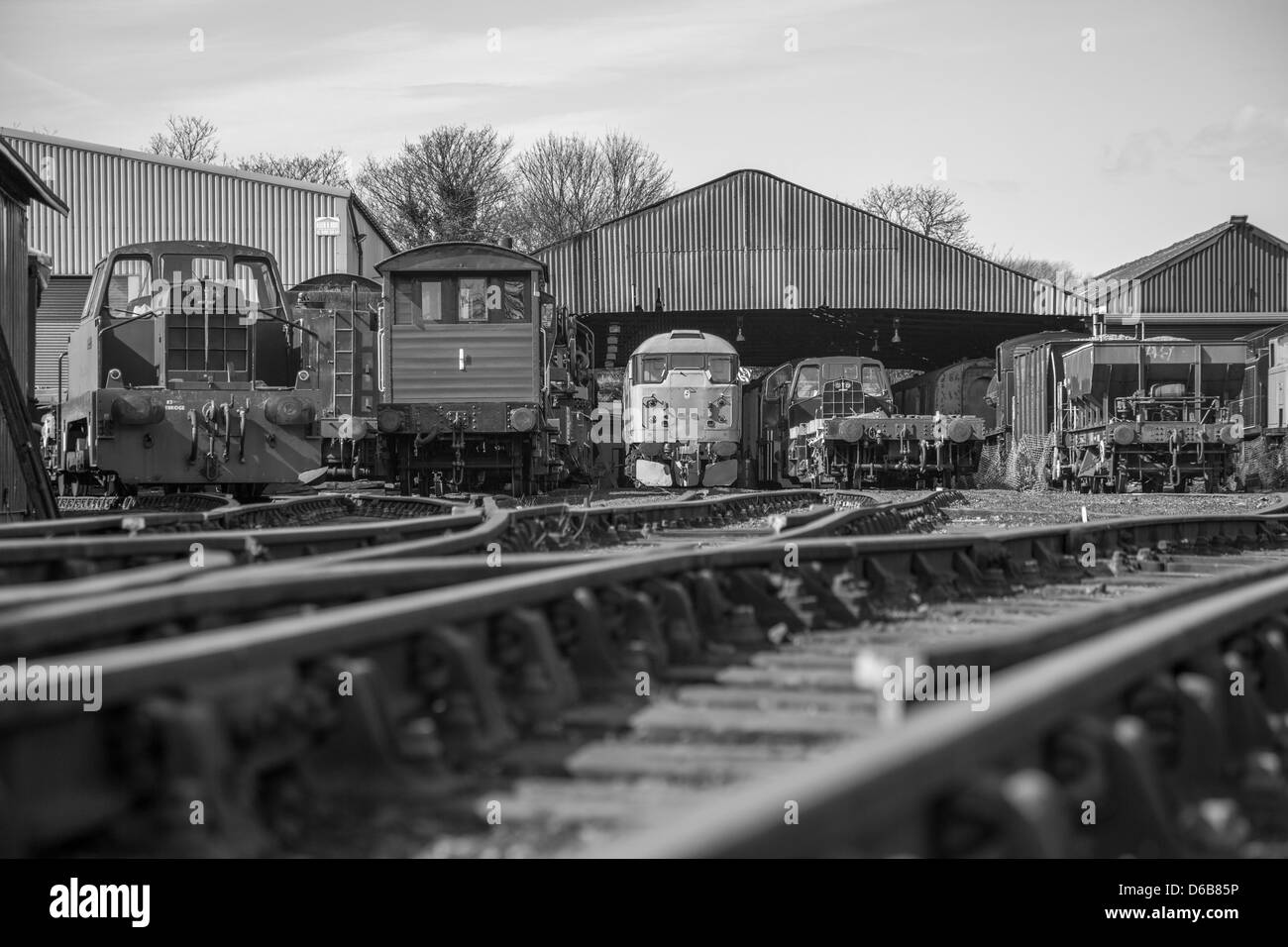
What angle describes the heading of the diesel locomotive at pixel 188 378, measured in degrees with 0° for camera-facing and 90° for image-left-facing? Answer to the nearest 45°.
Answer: approximately 0°

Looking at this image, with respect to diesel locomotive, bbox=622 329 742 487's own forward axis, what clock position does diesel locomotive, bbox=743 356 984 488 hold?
diesel locomotive, bbox=743 356 984 488 is roughly at 9 o'clock from diesel locomotive, bbox=622 329 742 487.

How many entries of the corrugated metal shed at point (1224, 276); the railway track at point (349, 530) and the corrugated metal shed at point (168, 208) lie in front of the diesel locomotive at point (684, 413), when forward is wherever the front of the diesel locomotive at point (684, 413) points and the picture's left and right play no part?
1

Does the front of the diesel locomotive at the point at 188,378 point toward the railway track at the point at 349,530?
yes

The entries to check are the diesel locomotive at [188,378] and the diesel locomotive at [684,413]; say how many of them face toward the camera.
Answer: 2

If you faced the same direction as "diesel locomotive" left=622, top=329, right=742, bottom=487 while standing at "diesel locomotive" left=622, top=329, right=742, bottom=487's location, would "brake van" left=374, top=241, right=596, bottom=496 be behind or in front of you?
in front

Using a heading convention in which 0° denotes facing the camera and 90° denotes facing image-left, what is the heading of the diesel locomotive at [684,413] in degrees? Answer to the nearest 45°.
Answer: approximately 0°
